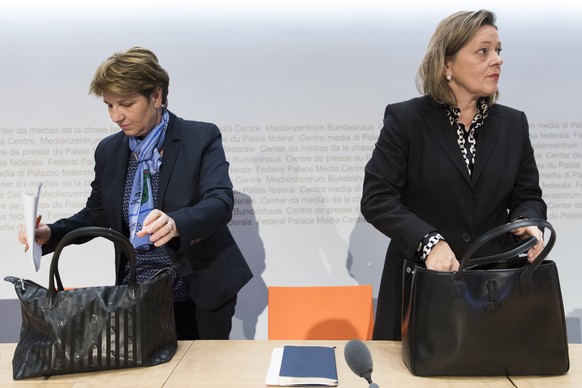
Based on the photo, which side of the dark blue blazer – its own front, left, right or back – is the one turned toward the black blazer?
left

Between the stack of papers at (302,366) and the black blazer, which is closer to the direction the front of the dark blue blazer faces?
the stack of papers

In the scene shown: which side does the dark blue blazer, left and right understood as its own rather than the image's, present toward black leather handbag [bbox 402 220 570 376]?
left

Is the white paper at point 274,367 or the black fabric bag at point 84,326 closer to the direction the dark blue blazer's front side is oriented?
the black fabric bag

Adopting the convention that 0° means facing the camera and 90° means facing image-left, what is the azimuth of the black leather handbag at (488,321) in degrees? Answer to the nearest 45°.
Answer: approximately 0°

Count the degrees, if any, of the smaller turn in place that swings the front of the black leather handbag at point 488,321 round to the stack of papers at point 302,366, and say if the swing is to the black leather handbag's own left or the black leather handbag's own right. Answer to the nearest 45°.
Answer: approximately 90° to the black leather handbag's own right

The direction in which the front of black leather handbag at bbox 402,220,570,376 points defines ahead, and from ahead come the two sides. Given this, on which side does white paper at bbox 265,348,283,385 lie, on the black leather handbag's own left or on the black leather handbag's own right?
on the black leather handbag's own right

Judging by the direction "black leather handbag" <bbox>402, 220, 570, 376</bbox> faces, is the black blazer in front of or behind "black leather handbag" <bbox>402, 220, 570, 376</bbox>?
behind

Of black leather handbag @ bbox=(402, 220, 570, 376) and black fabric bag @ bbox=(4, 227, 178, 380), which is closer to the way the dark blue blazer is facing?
the black fabric bag
